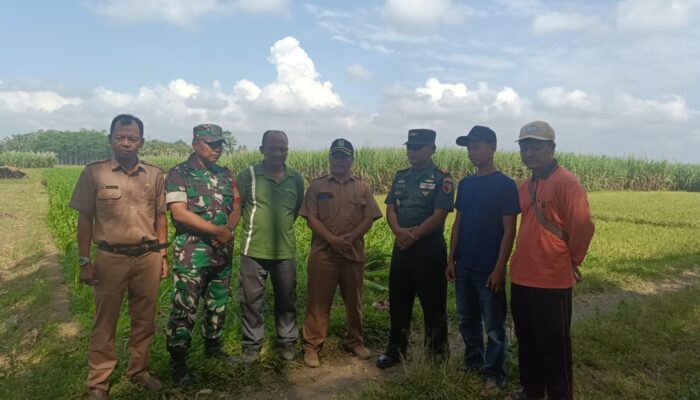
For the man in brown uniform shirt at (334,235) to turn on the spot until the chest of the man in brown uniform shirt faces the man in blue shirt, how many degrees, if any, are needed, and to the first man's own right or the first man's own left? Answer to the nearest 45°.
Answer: approximately 45° to the first man's own left

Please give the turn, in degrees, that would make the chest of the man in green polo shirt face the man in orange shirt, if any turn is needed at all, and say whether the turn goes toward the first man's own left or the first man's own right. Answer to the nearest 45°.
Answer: approximately 45° to the first man's own left

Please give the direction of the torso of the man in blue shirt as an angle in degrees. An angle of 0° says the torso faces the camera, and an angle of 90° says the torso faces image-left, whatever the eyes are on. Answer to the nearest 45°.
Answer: approximately 45°

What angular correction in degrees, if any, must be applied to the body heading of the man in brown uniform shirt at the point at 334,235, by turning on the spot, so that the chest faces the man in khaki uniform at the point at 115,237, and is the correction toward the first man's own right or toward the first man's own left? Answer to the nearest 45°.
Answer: approximately 45° to the first man's own right

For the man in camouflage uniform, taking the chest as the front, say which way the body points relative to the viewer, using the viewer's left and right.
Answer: facing the viewer and to the right of the viewer

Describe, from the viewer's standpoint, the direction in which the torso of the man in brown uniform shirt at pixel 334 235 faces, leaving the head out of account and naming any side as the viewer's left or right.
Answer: facing the viewer

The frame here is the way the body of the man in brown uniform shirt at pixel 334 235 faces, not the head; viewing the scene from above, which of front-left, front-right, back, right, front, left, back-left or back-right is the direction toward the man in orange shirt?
front-left

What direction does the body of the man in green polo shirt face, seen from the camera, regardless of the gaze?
toward the camera
